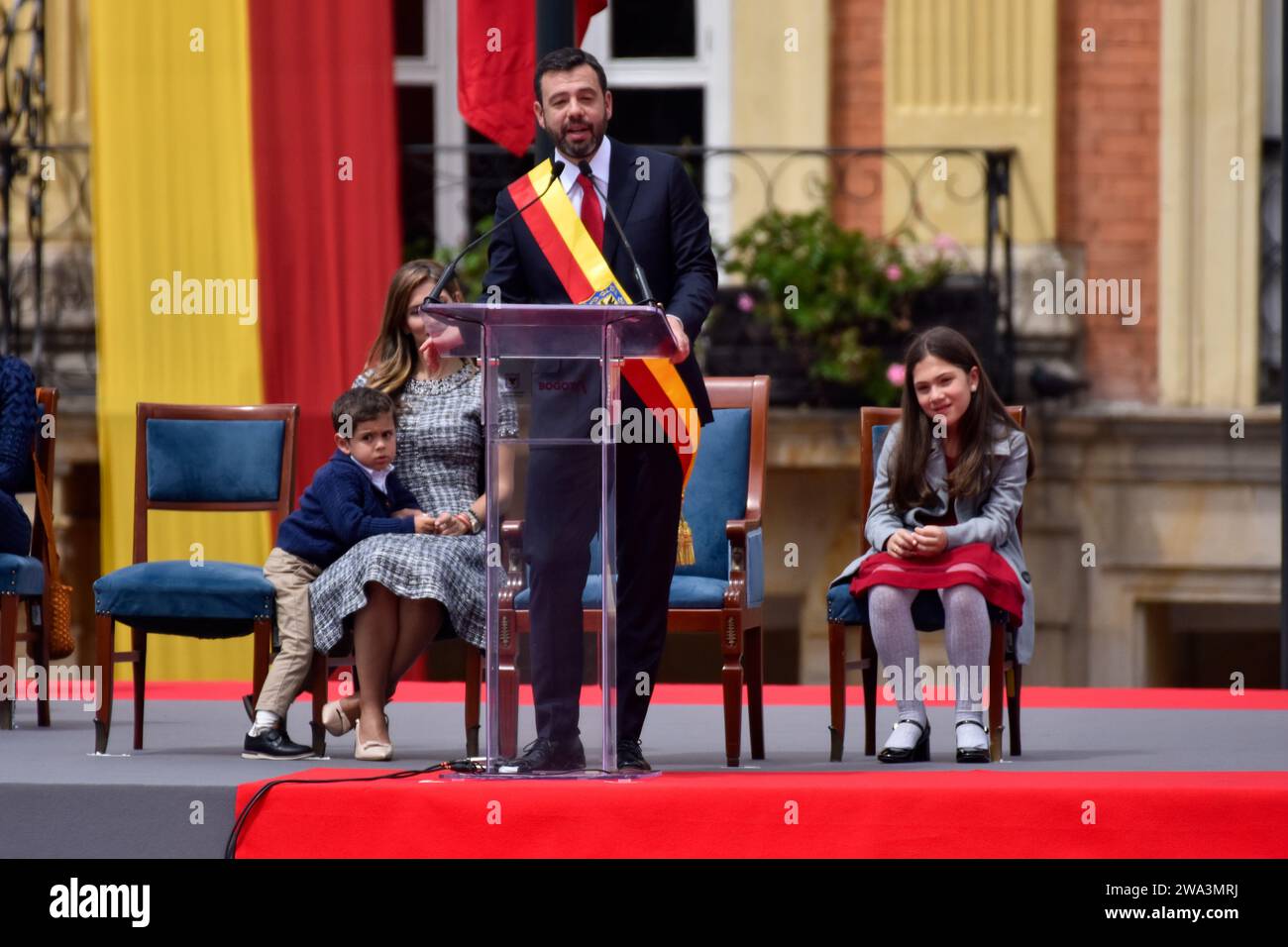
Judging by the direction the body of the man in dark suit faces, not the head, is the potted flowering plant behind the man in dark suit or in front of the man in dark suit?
behind

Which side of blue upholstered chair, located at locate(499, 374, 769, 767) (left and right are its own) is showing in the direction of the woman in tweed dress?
right

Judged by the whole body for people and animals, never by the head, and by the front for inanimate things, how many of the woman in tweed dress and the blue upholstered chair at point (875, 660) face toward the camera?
2

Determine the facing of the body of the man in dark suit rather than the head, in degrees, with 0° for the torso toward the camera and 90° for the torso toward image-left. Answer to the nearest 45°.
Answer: approximately 0°

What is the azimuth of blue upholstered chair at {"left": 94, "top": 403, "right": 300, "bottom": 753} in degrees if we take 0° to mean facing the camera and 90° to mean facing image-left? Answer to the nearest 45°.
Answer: approximately 0°

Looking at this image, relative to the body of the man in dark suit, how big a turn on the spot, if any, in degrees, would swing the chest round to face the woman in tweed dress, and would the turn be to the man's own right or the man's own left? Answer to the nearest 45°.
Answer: approximately 135° to the man's own right

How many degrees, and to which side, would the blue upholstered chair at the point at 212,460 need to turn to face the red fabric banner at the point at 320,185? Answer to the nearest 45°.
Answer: approximately 180°
